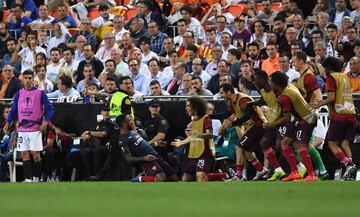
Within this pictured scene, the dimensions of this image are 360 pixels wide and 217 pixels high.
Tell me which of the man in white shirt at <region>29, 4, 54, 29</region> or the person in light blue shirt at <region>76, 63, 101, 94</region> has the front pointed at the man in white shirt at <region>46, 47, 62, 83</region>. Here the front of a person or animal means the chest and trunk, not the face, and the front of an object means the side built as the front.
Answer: the man in white shirt at <region>29, 4, 54, 29</region>

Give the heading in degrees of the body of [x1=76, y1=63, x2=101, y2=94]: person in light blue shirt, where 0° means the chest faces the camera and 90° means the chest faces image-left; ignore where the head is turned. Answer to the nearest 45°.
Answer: approximately 0°

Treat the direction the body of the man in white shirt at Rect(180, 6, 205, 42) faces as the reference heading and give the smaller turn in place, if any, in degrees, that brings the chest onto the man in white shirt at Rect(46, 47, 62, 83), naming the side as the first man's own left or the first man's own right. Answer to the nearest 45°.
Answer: approximately 45° to the first man's own right

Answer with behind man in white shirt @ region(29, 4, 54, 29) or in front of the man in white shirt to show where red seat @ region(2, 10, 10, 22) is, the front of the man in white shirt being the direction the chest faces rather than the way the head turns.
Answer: behind

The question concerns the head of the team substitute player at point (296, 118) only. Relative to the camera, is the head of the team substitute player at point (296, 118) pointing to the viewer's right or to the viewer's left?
to the viewer's left
